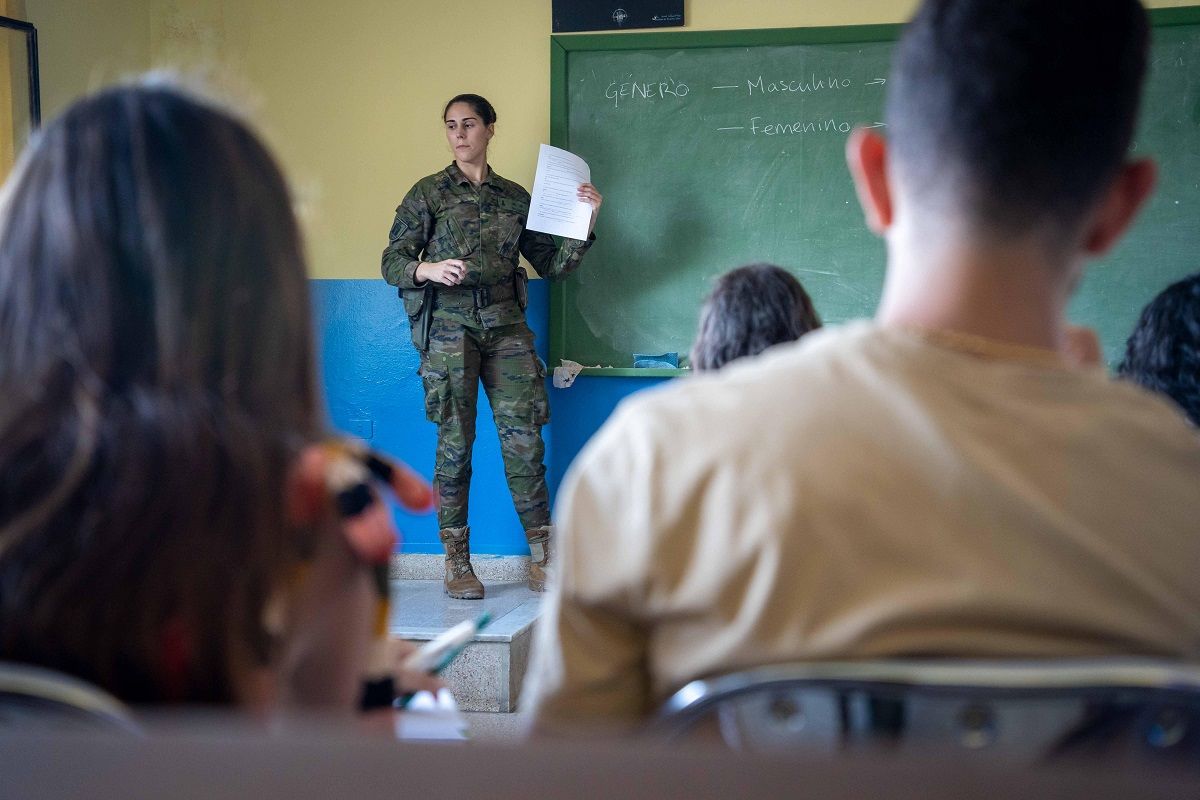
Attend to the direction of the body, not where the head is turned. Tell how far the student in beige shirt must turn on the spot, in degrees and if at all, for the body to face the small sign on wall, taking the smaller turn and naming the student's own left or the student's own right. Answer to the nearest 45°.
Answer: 0° — they already face it

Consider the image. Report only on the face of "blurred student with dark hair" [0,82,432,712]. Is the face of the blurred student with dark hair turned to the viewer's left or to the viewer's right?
to the viewer's right

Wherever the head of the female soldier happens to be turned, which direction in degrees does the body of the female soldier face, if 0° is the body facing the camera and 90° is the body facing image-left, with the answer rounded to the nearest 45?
approximately 0°

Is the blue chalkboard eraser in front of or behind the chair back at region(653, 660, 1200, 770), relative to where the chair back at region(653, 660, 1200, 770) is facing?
in front

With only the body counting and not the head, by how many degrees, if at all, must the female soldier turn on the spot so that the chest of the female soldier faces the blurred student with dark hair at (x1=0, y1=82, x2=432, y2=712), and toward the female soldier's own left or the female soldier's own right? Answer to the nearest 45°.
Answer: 0° — they already face them

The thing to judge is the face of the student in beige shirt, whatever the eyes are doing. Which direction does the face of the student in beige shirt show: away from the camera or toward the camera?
away from the camera

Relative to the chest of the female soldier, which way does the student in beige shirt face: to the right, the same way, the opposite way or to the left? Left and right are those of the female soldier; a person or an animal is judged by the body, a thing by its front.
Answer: the opposite way

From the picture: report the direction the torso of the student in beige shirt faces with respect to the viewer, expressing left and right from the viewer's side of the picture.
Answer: facing away from the viewer

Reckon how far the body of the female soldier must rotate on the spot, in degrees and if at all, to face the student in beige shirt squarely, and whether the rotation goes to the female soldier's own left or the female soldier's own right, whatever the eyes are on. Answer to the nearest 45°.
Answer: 0° — they already face them

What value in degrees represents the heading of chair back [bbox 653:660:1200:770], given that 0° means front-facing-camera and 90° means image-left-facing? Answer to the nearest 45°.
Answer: approximately 180°
